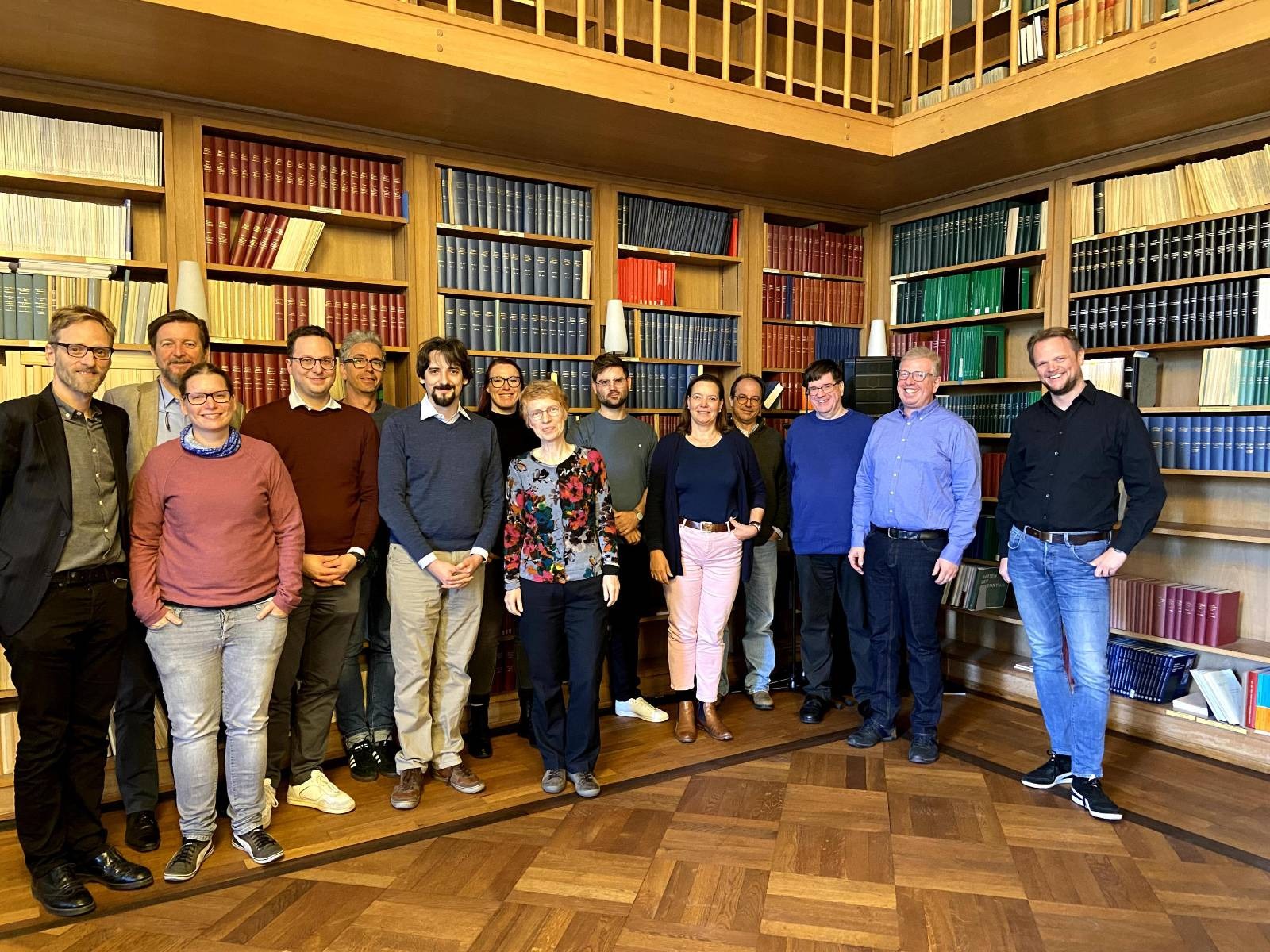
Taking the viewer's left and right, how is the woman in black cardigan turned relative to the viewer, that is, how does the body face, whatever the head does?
facing the viewer

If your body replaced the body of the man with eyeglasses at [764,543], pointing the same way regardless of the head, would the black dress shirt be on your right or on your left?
on your left

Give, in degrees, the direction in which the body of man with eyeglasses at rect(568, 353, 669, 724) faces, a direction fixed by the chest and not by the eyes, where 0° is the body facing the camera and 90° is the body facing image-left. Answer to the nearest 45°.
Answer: approximately 0°

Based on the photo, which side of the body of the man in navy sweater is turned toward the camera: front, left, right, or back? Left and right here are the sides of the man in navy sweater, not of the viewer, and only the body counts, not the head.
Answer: front

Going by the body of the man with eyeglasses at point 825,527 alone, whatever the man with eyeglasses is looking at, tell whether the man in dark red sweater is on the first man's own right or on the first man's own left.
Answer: on the first man's own right

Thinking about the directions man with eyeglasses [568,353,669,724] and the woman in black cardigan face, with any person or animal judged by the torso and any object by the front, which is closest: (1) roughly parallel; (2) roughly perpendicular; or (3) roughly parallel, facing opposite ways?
roughly parallel

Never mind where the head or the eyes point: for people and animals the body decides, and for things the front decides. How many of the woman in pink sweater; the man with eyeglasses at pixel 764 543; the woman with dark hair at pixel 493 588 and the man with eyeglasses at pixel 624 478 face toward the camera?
4

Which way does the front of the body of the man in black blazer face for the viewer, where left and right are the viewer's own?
facing the viewer and to the right of the viewer

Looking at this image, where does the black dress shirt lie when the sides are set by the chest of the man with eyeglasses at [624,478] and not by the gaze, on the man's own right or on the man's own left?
on the man's own left

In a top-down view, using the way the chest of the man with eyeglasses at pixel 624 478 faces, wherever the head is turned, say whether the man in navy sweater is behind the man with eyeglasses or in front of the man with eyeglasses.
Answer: in front

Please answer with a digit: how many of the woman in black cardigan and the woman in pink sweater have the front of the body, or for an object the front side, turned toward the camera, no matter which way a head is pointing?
2

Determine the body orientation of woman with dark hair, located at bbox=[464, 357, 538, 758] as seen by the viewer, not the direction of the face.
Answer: toward the camera

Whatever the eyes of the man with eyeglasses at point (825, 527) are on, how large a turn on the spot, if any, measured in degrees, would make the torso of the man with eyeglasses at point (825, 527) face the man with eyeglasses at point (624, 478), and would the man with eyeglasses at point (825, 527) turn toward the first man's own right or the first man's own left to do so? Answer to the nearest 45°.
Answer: approximately 90° to the first man's own right

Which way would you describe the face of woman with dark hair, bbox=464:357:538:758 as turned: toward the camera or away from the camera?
toward the camera

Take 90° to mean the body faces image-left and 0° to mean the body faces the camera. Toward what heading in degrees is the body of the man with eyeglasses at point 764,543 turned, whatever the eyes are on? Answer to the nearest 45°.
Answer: approximately 0°

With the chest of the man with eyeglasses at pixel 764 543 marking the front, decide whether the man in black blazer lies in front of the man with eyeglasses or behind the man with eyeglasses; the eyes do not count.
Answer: in front

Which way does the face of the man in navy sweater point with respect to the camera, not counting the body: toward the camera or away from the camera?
toward the camera
